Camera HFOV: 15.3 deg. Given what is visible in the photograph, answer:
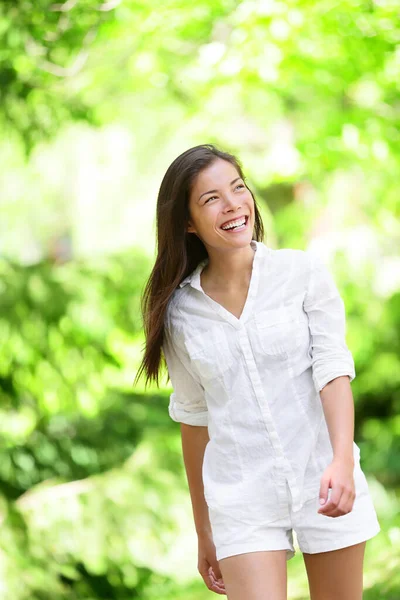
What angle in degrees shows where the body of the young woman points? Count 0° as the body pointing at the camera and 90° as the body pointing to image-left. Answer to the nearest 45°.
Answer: approximately 0°

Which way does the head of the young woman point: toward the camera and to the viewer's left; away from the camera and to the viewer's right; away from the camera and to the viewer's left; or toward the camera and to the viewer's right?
toward the camera and to the viewer's right
